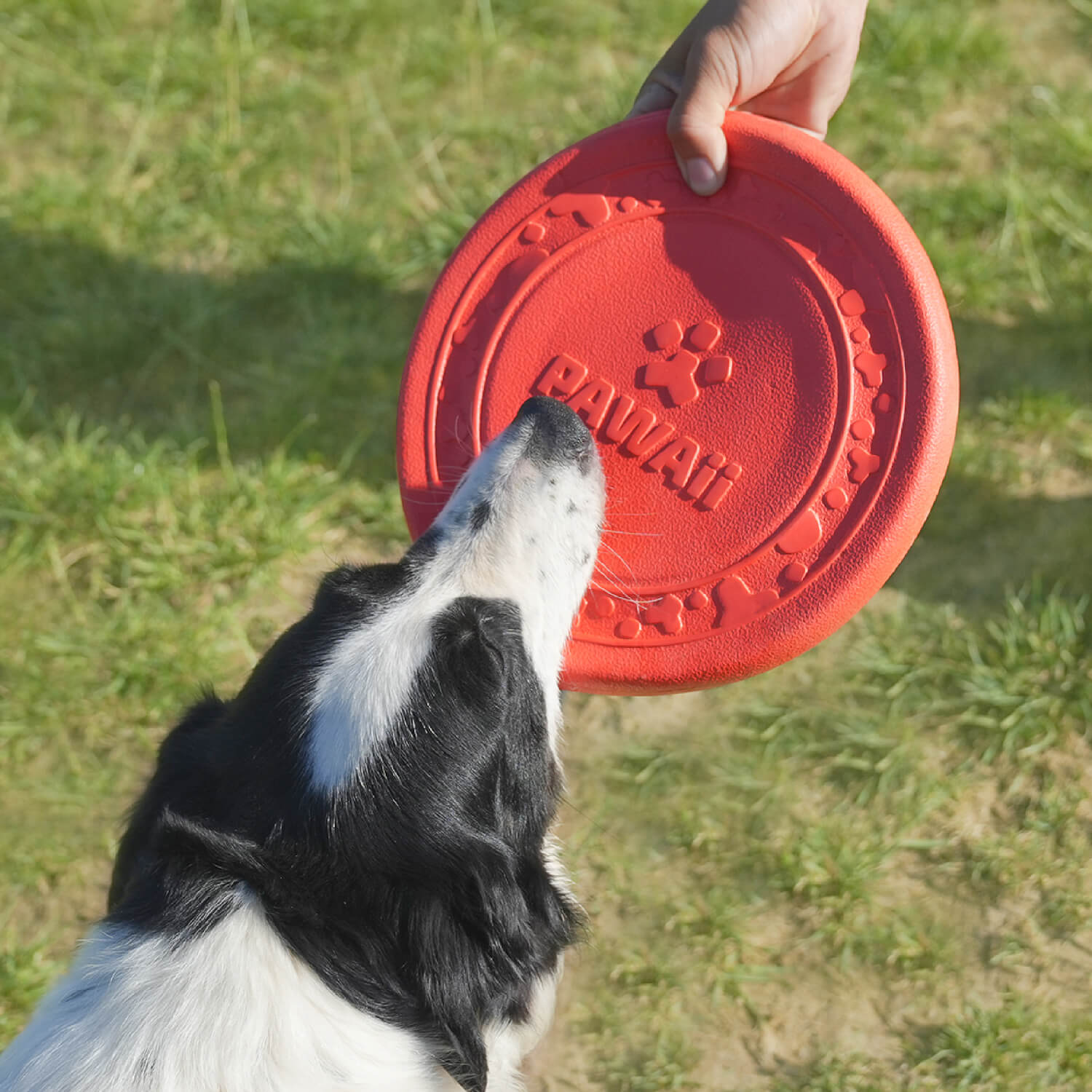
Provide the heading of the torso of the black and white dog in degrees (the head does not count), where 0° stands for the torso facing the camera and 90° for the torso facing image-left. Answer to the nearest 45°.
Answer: approximately 225°
